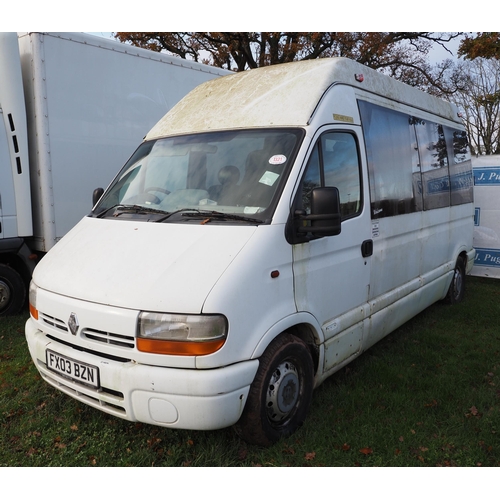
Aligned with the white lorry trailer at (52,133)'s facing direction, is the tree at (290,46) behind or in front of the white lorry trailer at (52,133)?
behind

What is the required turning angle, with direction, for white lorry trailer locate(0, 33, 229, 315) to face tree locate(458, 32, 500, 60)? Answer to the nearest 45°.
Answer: approximately 180°

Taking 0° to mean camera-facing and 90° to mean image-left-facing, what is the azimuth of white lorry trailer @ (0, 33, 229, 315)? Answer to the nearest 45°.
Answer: approximately 45°

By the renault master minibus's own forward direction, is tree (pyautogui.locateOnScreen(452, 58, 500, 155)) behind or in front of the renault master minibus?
behind

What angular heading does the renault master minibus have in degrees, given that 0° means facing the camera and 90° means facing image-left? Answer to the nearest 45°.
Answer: approximately 45°

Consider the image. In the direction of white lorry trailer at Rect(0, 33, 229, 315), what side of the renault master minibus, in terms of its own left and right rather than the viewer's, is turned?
right

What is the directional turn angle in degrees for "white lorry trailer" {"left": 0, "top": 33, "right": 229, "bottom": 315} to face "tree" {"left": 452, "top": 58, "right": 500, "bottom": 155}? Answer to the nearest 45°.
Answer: approximately 180°

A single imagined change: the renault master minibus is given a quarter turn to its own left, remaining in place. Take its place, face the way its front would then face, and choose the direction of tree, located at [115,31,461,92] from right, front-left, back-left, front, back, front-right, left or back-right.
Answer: back-left
